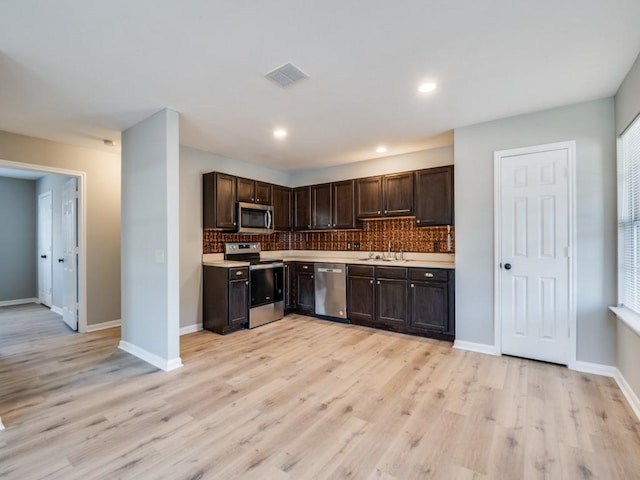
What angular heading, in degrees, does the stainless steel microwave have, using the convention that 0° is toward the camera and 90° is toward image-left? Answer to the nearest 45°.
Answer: approximately 315°

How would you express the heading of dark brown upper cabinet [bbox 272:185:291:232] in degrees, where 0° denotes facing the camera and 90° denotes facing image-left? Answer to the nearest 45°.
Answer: approximately 315°

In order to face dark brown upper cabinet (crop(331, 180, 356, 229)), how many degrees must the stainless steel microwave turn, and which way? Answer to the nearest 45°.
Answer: approximately 45° to its left

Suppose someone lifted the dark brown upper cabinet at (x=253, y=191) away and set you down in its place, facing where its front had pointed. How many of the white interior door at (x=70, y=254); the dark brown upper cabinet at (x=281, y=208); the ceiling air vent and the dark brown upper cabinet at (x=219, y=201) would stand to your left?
1

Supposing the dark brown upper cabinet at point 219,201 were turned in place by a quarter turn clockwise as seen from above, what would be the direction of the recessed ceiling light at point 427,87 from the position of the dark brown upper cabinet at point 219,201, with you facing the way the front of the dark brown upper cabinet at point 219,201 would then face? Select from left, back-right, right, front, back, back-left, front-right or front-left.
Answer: left

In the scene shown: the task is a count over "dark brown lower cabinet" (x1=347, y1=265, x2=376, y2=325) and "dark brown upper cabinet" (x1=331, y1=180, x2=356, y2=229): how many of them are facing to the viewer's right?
0

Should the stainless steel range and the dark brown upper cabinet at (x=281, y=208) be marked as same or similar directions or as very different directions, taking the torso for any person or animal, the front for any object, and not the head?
same or similar directions

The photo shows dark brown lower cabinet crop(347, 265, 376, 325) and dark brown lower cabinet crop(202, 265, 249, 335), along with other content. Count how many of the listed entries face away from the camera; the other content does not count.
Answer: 0

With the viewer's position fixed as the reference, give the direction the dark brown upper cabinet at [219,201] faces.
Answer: facing the viewer and to the right of the viewer

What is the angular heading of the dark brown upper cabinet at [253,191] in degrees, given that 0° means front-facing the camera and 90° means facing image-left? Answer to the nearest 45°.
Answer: approximately 315°

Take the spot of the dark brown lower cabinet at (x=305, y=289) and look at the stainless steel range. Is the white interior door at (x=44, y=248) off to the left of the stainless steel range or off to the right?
right

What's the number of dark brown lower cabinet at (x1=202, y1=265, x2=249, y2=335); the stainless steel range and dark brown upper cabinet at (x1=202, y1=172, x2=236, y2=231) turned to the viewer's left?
0

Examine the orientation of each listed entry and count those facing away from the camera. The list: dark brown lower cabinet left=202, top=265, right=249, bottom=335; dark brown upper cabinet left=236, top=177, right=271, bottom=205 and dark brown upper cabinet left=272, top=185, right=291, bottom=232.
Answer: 0
